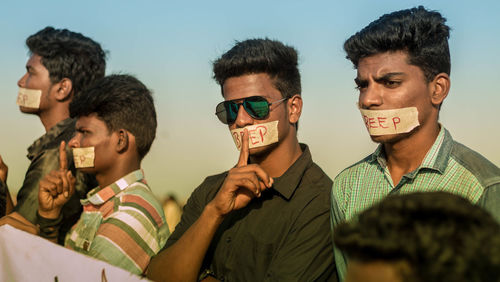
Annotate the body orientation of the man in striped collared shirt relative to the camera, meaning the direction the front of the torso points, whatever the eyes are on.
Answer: to the viewer's left

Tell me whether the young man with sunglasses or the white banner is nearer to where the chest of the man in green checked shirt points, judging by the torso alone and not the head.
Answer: the white banner

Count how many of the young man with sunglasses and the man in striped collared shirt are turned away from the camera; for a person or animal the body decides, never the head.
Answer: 0

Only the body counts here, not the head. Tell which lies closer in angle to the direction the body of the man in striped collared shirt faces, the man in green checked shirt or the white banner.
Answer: the white banner

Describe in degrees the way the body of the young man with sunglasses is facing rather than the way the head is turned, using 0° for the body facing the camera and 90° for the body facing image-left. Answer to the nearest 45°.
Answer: approximately 45°

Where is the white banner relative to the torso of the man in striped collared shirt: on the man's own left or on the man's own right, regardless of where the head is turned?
on the man's own left

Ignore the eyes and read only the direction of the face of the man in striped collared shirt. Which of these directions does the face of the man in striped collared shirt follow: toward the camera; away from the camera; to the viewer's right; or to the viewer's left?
to the viewer's left

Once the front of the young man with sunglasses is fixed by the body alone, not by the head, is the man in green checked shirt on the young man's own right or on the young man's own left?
on the young man's own left

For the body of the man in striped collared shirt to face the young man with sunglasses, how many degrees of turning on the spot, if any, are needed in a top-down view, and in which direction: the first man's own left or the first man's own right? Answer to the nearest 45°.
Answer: approximately 135° to the first man's own left

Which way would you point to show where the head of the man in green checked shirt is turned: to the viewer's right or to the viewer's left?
to the viewer's left

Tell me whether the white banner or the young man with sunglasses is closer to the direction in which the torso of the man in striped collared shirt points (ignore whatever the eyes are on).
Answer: the white banner

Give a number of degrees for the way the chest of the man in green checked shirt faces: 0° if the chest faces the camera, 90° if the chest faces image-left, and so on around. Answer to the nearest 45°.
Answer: approximately 45°
